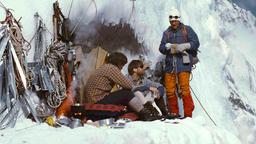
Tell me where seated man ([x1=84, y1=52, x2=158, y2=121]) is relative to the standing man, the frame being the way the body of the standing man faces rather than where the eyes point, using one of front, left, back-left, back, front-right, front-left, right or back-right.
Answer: front-right

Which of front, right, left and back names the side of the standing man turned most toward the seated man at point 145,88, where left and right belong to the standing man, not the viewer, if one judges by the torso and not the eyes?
right

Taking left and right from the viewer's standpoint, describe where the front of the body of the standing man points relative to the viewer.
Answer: facing the viewer

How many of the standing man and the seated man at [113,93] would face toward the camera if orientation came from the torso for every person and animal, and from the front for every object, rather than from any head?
1

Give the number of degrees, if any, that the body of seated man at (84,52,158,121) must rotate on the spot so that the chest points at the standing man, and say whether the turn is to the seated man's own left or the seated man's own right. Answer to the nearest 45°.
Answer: approximately 45° to the seated man's own left

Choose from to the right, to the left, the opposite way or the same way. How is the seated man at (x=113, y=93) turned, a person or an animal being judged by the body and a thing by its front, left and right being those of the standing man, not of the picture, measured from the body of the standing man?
to the left

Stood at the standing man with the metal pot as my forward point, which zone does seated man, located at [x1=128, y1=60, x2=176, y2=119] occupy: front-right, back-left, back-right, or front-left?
front-right

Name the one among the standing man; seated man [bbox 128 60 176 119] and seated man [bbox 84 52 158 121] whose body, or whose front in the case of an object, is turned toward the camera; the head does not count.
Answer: the standing man

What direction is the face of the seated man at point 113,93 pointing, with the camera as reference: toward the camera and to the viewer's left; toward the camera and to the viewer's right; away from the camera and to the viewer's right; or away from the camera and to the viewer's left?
away from the camera and to the viewer's right

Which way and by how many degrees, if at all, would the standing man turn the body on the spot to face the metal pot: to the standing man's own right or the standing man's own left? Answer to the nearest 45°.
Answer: approximately 45° to the standing man's own right

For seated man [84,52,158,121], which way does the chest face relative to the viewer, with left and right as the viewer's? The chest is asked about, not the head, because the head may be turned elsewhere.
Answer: facing to the right of the viewer
